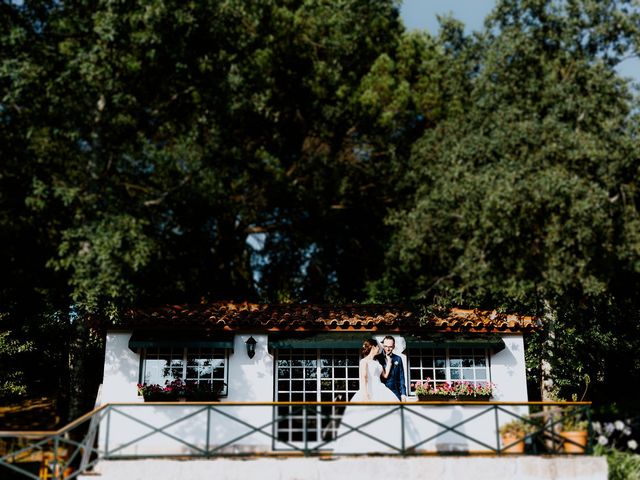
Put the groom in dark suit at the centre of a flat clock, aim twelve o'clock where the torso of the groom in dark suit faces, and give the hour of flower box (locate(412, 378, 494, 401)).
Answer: The flower box is roughly at 8 o'clock from the groom in dark suit.

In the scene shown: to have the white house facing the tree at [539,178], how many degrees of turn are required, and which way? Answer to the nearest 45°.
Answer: approximately 90° to its left

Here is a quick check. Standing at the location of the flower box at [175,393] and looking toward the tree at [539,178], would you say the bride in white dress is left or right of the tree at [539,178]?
right

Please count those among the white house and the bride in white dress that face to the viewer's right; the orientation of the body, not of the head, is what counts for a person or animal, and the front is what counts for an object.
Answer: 1

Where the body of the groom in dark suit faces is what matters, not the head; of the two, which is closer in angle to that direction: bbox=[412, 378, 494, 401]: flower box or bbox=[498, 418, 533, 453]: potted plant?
the potted plant

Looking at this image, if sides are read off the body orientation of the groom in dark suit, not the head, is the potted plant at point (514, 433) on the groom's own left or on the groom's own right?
on the groom's own left

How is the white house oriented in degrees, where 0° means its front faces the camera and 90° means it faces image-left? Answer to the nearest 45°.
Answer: approximately 0°

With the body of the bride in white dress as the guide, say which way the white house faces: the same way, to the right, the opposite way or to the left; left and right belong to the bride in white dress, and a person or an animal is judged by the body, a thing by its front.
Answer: to the right

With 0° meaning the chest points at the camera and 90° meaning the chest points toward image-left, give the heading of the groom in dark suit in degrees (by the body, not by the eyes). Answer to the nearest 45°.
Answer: approximately 45°

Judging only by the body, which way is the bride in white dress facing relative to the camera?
to the viewer's right
